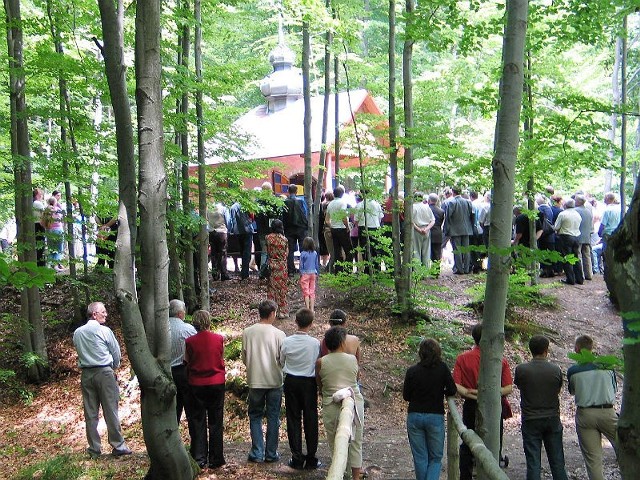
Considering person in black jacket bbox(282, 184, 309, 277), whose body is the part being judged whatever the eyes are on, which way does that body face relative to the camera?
away from the camera

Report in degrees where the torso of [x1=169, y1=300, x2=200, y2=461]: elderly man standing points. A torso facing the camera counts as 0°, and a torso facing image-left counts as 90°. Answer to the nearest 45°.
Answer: approximately 225°

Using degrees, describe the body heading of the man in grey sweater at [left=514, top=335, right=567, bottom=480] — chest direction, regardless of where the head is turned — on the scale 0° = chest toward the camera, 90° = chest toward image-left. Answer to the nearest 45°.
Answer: approximately 180°

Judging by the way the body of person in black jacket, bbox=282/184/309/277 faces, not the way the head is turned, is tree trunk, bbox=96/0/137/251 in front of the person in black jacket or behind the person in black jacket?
behind

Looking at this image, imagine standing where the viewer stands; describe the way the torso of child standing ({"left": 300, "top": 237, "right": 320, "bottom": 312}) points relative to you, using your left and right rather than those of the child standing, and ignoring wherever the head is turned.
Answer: facing away from the viewer

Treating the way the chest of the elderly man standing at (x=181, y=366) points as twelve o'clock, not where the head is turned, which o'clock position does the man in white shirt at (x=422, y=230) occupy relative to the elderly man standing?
The man in white shirt is roughly at 12 o'clock from the elderly man standing.

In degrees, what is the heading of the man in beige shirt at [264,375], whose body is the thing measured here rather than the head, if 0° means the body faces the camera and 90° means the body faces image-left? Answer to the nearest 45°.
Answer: approximately 180°

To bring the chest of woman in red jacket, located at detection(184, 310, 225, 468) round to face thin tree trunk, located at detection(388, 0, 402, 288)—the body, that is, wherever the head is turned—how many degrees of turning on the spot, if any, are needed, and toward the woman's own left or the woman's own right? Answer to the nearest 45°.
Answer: approximately 45° to the woman's own right

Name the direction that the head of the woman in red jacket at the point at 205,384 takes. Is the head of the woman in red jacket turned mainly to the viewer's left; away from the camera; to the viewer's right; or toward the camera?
away from the camera
